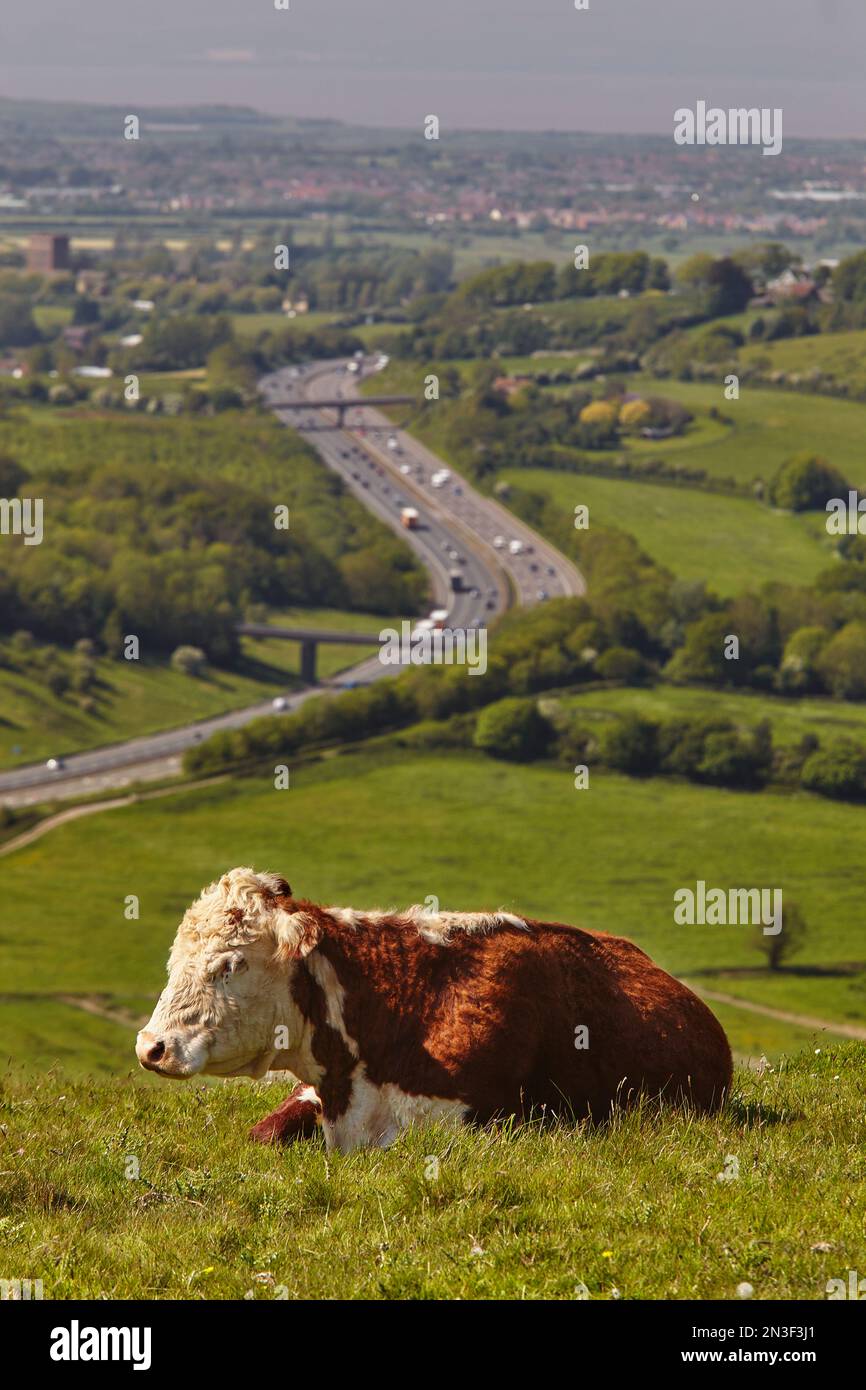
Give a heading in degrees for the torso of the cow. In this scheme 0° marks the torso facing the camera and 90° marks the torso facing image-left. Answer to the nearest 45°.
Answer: approximately 90°
